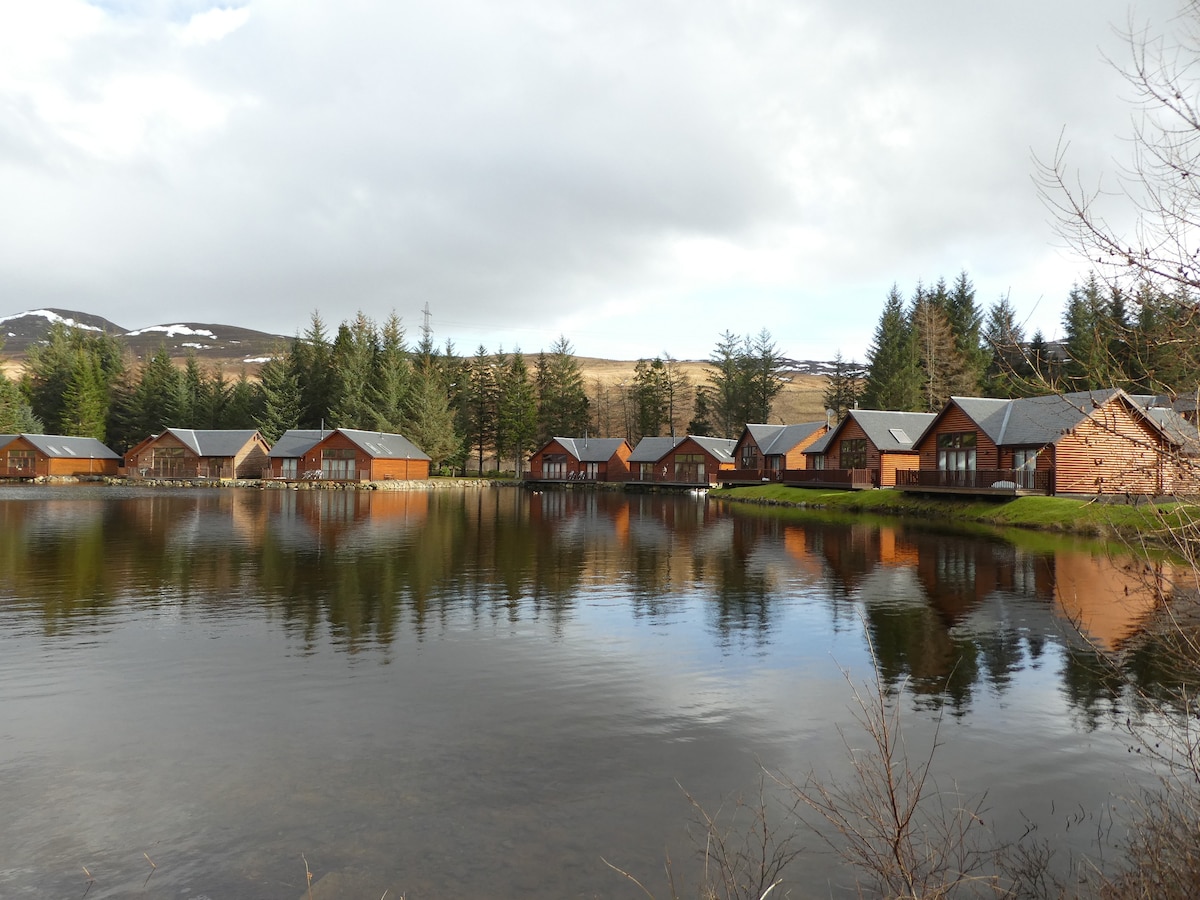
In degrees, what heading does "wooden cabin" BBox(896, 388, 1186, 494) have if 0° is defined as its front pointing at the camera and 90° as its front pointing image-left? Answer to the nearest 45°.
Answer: approximately 45°
